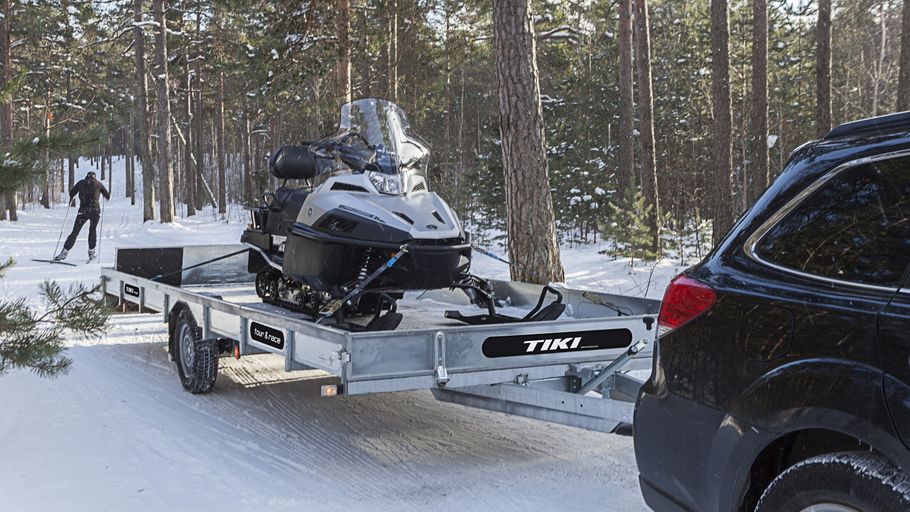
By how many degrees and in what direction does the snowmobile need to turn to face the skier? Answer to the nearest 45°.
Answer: approximately 180°

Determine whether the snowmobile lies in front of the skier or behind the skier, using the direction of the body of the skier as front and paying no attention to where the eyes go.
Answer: behind

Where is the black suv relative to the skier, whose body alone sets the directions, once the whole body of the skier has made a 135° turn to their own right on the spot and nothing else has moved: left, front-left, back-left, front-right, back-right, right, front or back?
front-right

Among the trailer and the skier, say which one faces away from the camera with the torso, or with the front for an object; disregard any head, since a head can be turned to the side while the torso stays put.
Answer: the skier

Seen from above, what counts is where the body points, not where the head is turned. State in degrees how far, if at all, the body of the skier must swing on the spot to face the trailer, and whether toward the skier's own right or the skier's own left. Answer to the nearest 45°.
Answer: approximately 180°

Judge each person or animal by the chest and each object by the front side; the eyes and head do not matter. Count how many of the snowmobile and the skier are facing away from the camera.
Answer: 1

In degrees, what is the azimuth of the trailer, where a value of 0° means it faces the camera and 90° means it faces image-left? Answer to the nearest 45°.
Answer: approximately 315°

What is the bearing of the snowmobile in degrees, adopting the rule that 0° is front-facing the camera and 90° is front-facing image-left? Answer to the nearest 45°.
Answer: approximately 315°

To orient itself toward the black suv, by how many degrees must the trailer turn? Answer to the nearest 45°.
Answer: approximately 45° to its right

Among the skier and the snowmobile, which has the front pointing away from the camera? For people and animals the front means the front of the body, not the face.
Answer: the skier

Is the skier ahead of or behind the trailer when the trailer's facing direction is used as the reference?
behind

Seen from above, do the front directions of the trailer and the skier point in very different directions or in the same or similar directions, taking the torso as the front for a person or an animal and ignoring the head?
very different directions

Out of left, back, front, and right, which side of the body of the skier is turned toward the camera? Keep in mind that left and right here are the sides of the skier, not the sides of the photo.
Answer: back
